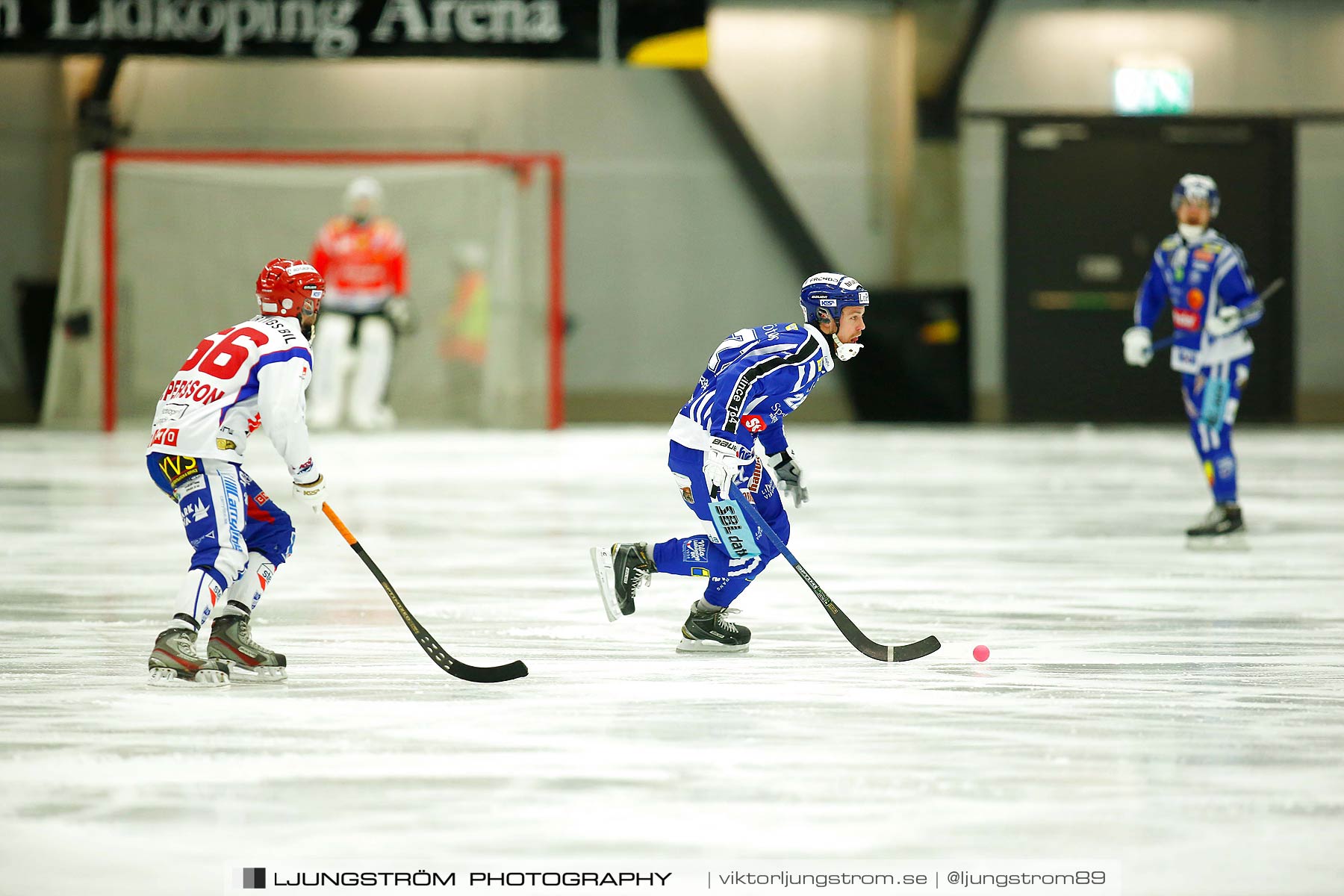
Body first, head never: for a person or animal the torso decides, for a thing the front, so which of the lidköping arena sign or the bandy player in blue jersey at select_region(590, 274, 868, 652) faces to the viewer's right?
the bandy player in blue jersey

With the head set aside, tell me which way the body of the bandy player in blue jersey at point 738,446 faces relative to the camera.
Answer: to the viewer's right

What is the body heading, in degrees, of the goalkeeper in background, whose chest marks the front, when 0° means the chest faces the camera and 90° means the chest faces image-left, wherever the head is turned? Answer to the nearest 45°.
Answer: approximately 0°

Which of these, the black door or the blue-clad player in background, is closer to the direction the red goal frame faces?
the blue-clad player in background

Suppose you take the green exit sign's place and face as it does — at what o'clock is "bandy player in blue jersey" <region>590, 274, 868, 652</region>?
The bandy player in blue jersey is roughly at 12 o'clock from the green exit sign.
